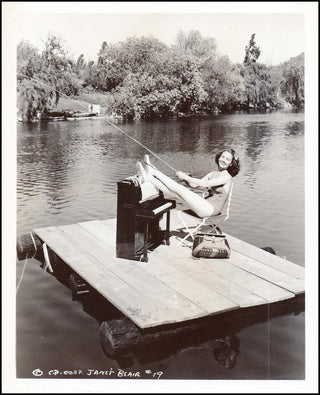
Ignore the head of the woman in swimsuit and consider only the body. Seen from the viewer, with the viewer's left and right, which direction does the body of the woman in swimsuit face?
facing to the left of the viewer

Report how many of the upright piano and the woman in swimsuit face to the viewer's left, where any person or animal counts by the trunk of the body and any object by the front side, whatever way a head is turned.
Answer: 1

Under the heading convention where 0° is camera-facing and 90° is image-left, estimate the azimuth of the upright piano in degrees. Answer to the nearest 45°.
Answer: approximately 315°
